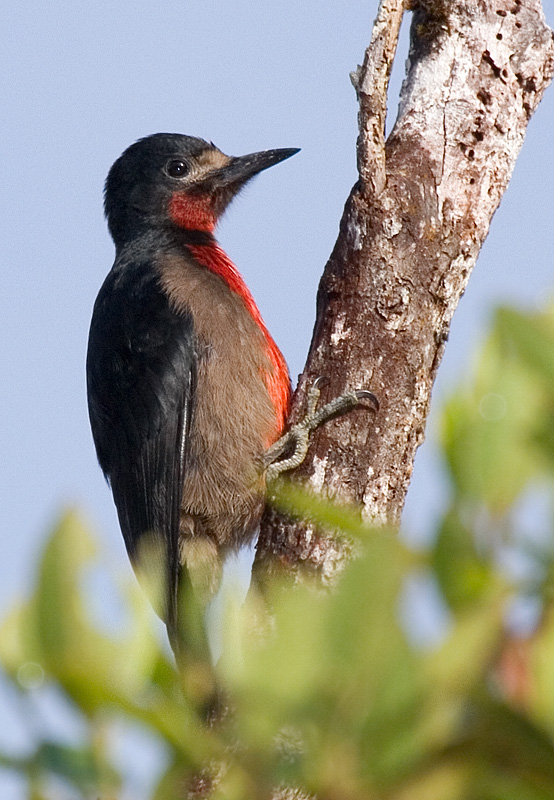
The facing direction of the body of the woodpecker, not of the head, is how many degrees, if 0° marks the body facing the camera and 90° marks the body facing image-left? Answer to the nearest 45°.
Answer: approximately 270°
